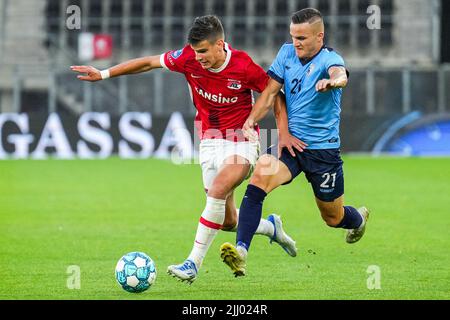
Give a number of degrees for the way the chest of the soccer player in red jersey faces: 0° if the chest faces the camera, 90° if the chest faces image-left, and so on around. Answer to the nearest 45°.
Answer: approximately 45°

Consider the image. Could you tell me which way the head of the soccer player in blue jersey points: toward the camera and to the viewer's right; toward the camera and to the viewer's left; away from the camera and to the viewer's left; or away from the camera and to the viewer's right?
toward the camera and to the viewer's left

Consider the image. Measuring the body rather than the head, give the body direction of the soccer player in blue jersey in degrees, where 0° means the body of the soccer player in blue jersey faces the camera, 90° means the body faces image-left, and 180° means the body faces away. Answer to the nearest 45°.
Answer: approximately 45°

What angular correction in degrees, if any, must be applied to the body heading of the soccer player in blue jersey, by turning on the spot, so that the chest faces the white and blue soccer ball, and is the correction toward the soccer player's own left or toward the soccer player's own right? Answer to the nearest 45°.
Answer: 0° — they already face it

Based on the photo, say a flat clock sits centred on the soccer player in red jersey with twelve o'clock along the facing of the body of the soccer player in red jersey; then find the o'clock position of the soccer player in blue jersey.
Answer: The soccer player in blue jersey is roughly at 8 o'clock from the soccer player in red jersey.

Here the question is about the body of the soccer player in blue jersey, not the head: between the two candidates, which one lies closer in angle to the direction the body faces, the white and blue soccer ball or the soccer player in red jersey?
the white and blue soccer ball
